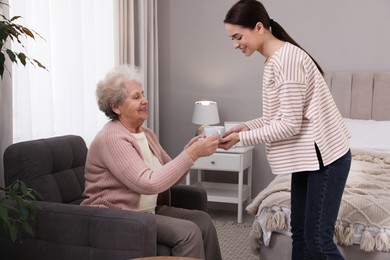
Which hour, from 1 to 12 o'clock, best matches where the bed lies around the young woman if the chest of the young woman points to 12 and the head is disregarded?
The bed is roughly at 4 o'clock from the young woman.

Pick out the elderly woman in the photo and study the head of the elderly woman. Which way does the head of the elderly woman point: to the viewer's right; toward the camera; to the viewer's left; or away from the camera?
to the viewer's right

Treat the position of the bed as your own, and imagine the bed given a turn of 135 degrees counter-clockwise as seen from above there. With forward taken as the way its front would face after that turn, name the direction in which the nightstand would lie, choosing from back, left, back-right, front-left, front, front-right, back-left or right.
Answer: left

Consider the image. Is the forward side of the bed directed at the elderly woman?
no

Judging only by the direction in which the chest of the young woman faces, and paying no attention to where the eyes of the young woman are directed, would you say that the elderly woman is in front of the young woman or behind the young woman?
in front

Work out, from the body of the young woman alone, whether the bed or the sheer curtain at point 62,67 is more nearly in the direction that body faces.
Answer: the sheer curtain

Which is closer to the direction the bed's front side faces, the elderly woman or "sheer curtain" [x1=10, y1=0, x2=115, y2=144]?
the elderly woman

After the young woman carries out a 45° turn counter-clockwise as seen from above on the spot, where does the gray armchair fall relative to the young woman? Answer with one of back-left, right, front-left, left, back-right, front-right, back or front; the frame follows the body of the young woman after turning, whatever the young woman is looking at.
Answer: front-right

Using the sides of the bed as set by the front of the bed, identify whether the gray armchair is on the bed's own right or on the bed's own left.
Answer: on the bed's own right

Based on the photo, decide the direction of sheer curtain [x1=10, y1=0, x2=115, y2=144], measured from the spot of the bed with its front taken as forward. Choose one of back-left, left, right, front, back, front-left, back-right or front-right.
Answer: right

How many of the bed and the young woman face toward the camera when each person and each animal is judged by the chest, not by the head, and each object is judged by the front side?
1

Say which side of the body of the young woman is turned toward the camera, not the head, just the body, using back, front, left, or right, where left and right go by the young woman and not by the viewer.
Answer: left

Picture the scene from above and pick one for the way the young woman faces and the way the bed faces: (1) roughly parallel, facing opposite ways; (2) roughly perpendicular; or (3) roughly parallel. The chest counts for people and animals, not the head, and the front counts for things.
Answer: roughly perpendicular

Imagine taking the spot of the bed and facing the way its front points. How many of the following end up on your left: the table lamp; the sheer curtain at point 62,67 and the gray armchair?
0

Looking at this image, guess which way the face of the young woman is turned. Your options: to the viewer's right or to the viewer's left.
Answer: to the viewer's left

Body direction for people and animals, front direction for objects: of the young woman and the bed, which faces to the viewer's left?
the young woman

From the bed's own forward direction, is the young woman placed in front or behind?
in front
